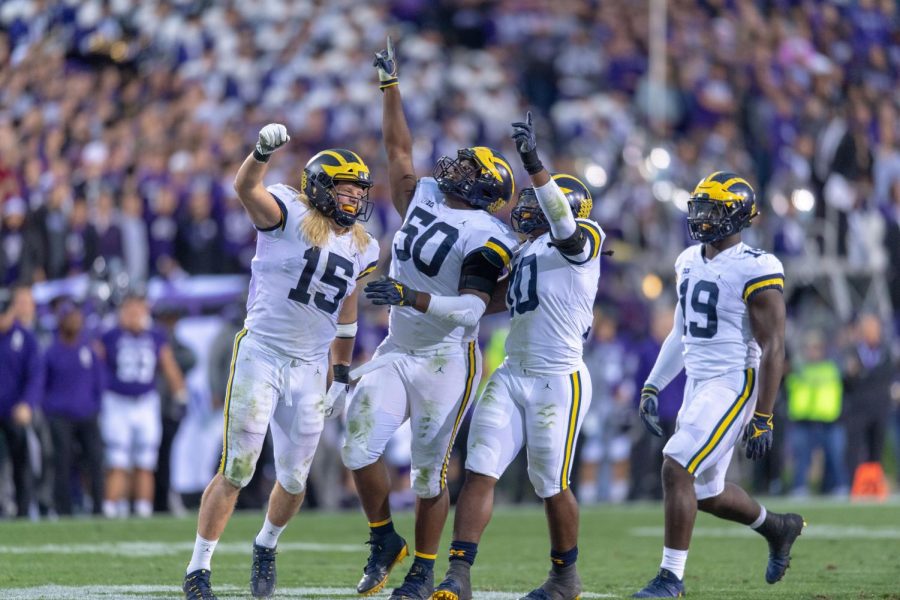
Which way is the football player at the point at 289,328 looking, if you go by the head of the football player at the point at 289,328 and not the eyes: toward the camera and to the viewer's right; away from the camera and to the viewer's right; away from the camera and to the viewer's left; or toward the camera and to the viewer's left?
toward the camera and to the viewer's right

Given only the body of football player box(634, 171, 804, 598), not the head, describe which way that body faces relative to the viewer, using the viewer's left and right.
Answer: facing the viewer and to the left of the viewer

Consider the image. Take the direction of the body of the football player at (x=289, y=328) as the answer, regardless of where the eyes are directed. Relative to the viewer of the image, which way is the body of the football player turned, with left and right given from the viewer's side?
facing the viewer and to the right of the viewer

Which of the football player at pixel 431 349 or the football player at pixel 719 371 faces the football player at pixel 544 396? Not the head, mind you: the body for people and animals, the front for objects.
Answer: the football player at pixel 719 371

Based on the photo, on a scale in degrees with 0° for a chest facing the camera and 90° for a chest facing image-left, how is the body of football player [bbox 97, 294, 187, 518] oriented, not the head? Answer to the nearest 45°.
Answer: approximately 0°

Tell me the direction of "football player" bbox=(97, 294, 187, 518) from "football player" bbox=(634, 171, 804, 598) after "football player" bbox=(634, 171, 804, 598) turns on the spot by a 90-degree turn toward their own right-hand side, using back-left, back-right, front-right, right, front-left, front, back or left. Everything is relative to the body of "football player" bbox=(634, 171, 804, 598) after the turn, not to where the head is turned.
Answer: front
